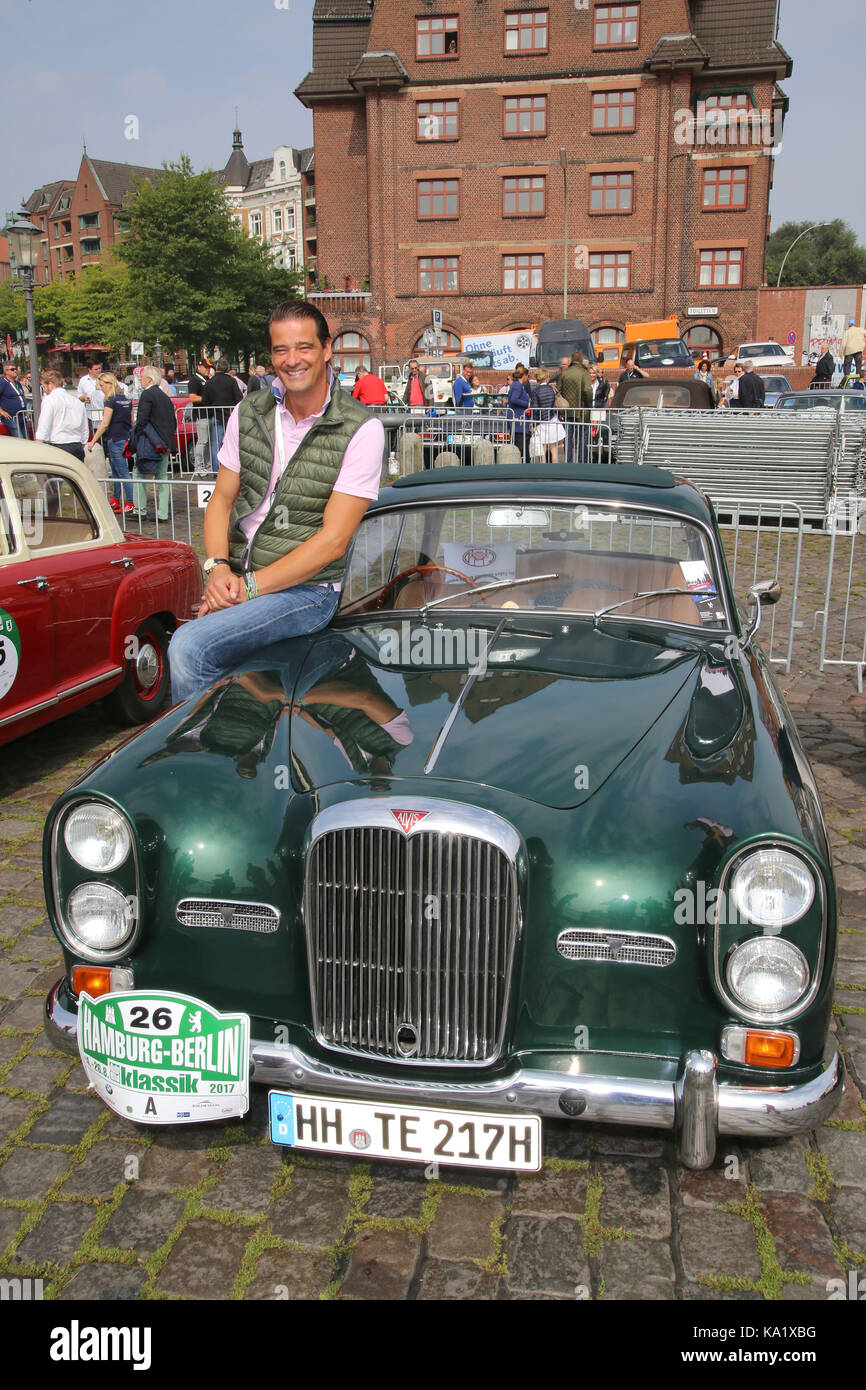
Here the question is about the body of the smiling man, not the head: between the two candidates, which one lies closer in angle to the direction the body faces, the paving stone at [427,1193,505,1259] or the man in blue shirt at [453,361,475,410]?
the paving stone

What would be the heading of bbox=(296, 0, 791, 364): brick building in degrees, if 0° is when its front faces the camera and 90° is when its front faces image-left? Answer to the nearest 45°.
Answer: approximately 0°

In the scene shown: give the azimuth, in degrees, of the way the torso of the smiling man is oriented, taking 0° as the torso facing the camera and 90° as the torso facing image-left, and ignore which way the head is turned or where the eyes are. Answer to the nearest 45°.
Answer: approximately 45°

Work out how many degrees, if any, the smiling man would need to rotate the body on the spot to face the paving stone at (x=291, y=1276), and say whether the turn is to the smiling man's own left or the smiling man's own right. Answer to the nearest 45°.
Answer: approximately 45° to the smiling man's own left

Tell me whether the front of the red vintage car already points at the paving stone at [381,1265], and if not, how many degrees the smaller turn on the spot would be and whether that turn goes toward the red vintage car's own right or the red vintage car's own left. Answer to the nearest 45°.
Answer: approximately 45° to the red vintage car's own left

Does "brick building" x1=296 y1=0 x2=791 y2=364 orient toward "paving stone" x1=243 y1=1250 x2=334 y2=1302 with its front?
yes

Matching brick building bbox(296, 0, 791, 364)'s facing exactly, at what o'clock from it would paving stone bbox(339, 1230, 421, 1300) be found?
The paving stone is roughly at 12 o'clock from the brick building.

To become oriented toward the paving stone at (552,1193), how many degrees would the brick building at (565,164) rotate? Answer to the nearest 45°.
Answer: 0° — it already faces it

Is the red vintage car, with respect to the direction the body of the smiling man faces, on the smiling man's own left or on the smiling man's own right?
on the smiling man's own right

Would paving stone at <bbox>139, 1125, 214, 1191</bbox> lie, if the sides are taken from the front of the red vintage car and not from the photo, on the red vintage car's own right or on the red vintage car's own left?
on the red vintage car's own left
